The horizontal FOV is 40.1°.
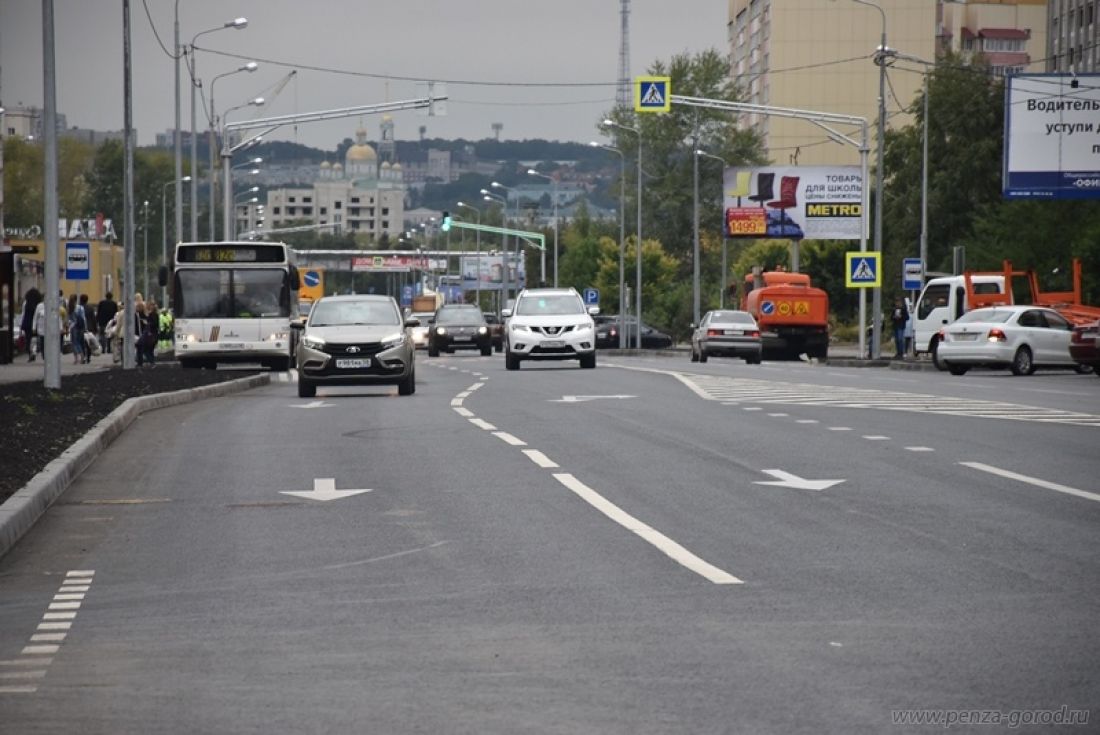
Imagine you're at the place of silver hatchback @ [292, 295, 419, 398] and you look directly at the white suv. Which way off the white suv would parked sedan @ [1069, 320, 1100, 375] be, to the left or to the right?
right

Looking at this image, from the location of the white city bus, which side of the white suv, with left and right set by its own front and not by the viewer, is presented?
right

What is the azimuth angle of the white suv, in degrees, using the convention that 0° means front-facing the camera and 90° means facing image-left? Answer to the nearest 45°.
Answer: approximately 0°

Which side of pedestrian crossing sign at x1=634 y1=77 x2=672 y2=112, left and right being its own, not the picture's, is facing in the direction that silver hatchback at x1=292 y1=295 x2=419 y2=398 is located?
front

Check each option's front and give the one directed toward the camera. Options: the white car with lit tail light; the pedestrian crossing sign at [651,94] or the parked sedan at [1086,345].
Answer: the pedestrian crossing sign

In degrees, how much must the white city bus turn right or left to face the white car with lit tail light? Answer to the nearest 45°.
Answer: approximately 90° to its left

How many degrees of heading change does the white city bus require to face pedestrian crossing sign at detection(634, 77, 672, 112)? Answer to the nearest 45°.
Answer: approximately 90° to its left

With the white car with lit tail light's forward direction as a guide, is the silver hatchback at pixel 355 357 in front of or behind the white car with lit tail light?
behind

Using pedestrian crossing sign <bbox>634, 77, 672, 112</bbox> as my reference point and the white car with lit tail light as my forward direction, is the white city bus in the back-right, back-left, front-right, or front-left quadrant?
back-right

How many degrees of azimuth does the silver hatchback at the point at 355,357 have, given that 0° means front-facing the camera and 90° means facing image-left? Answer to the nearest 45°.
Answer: approximately 0°

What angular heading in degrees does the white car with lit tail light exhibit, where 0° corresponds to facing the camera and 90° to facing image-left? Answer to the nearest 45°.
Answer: approximately 225°
